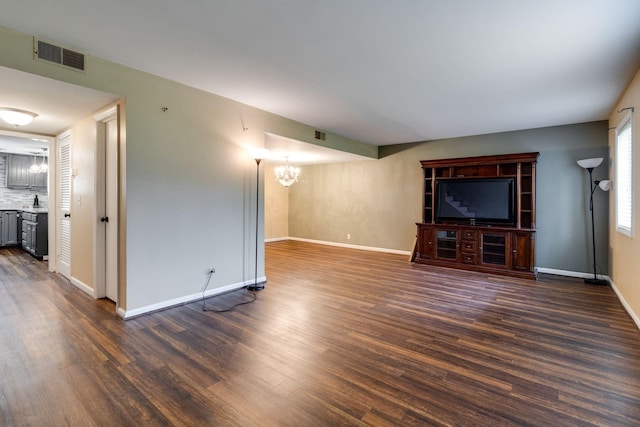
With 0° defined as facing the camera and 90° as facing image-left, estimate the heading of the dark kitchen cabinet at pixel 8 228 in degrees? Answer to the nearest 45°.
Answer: approximately 0°

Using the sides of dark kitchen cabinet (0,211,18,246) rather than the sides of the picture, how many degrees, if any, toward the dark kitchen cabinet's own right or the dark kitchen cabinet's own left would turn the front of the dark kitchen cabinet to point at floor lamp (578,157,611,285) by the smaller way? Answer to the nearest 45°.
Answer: approximately 45° to the dark kitchen cabinet's own left

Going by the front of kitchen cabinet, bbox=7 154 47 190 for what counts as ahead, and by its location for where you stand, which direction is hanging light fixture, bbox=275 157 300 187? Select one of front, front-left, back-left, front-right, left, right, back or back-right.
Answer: front-left

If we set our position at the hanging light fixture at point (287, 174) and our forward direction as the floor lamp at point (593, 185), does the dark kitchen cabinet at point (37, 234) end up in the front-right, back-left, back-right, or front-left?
back-right

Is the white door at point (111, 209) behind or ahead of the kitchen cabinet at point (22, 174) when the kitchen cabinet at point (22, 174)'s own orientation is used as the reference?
ahead

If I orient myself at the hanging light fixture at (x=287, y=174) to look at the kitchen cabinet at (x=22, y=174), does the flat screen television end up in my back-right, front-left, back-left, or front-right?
back-left

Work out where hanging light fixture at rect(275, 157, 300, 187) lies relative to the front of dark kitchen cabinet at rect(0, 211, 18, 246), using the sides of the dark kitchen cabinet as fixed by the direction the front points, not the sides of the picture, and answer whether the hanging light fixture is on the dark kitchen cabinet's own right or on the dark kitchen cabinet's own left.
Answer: on the dark kitchen cabinet's own left

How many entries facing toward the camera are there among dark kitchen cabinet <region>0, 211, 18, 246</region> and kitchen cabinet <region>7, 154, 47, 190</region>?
2

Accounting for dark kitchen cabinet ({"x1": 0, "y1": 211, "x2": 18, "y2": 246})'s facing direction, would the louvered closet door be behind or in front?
in front
